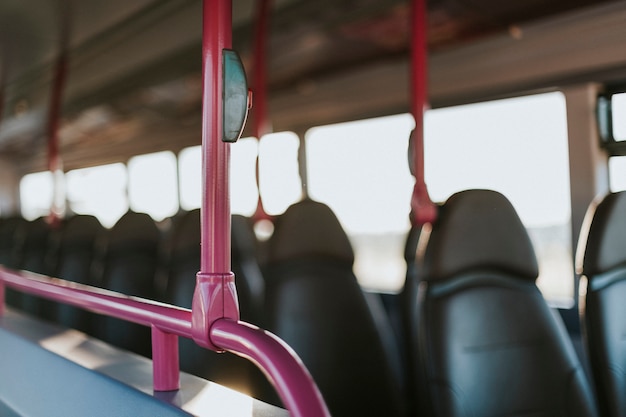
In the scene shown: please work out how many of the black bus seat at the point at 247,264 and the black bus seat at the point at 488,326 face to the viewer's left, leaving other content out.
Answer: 0
